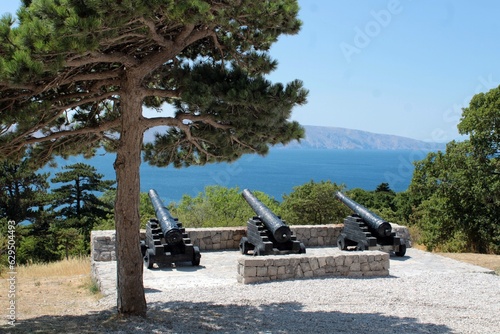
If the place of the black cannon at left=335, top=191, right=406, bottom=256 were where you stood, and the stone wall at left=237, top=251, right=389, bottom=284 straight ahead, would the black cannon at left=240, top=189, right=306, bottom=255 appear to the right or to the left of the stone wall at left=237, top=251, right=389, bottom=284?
right

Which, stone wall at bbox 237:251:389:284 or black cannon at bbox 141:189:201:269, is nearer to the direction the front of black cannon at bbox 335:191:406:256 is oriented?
the black cannon

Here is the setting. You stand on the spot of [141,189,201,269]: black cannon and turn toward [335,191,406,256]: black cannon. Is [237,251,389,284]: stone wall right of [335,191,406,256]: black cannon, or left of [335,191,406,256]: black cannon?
right

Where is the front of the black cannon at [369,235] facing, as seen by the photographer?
facing away from the viewer and to the left of the viewer

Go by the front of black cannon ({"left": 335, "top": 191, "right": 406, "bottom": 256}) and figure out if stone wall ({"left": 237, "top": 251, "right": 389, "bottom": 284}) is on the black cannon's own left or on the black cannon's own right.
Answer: on the black cannon's own left

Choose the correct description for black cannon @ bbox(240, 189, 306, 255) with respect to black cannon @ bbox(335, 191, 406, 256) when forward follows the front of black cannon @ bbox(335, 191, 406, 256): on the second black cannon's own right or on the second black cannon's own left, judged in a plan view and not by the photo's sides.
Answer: on the second black cannon's own left

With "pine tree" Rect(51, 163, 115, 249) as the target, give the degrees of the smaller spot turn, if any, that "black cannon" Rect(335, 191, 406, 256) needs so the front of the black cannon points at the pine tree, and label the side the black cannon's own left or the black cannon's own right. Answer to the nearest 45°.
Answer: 0° — it already faces it

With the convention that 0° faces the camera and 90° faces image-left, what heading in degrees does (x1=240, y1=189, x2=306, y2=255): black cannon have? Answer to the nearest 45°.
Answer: approximately 135°

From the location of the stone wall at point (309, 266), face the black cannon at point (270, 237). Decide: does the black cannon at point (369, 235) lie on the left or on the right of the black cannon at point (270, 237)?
right

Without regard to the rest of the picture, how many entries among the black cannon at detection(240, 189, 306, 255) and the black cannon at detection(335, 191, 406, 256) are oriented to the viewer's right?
0
